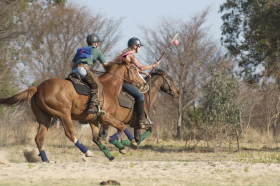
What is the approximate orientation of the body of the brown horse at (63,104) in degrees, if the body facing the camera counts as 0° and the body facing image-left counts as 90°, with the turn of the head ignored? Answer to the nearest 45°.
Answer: approximately 270°

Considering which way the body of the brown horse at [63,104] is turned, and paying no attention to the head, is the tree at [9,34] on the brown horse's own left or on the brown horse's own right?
on the brown horse's own left

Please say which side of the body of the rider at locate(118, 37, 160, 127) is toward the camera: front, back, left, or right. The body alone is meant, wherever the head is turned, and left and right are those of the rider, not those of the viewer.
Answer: right

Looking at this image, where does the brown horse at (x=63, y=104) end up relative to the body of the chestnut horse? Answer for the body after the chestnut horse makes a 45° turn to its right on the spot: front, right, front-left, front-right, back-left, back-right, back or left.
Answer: right

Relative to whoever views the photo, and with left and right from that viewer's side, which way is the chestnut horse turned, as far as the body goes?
facing to the right of the viewer

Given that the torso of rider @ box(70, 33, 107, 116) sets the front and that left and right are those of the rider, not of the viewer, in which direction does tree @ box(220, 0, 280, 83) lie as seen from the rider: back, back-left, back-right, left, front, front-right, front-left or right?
front-left

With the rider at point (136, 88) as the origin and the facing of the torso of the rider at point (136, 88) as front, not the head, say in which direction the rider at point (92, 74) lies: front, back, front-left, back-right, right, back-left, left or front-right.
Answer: back-right

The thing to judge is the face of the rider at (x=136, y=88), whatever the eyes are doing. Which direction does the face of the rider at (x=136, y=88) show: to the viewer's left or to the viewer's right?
to the viewer's right

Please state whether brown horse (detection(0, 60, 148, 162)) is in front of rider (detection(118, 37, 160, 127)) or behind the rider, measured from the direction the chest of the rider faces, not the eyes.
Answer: behind

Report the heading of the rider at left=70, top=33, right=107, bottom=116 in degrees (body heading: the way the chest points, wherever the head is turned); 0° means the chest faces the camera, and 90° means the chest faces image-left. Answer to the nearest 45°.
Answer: approximately 270°
